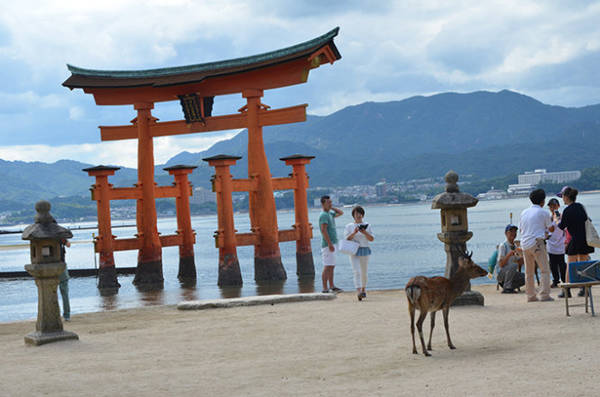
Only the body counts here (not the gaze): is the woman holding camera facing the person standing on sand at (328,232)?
no

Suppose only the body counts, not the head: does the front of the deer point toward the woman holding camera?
no

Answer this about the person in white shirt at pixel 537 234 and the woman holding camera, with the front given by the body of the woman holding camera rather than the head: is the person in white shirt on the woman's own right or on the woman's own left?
on the woman's own left

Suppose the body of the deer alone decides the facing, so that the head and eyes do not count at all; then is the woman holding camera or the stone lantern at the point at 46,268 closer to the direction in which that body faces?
the woman holding camera

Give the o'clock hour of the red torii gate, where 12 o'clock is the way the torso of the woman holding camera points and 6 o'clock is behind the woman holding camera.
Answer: The red torii gate is roughly at 5 o'clock from the woman holding camera.

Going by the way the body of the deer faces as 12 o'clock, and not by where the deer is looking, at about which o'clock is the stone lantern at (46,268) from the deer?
The stone lantern is roughly at 8 o'clock from the deer.

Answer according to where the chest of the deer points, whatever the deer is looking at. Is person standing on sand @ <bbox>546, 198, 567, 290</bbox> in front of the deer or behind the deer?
in front

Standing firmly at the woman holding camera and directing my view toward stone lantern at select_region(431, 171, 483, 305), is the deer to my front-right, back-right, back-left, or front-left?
front-right

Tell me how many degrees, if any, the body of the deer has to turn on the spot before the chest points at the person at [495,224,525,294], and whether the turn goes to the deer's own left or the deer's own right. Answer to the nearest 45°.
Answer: approximately 45° to the deer's own left

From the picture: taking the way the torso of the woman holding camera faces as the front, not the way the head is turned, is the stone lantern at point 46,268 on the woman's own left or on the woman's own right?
on the woman's own right

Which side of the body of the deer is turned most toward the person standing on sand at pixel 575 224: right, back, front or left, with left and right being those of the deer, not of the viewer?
front

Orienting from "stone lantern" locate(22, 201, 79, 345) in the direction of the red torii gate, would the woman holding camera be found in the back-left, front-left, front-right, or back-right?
front-right

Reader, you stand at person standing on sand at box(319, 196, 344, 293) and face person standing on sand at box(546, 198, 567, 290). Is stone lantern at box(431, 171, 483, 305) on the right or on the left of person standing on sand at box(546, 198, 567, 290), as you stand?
right

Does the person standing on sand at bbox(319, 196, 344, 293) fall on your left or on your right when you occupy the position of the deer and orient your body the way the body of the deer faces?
on your left

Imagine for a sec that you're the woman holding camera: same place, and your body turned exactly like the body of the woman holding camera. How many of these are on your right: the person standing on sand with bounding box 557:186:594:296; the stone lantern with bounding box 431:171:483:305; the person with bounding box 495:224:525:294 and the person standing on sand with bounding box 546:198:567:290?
0

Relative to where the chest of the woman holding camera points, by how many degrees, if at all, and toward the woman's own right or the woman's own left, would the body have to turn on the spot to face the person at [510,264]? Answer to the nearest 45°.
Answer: approximately 90° to the woman's own left

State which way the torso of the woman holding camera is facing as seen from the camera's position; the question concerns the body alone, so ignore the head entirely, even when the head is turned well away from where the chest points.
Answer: toward the camera

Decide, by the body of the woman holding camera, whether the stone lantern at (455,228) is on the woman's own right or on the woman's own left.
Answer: on the woman's own left

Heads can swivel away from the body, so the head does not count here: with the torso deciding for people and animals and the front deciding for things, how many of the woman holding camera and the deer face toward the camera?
1

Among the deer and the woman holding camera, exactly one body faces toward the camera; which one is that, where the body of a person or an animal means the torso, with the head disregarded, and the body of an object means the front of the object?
the woman holding camera

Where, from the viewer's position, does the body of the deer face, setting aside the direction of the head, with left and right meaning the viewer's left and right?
facing away from the viewer and to the right of the viewer
